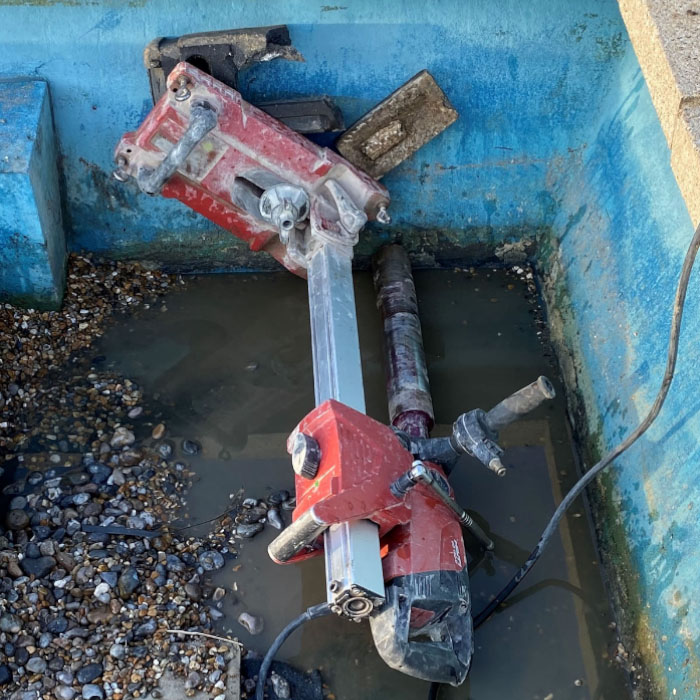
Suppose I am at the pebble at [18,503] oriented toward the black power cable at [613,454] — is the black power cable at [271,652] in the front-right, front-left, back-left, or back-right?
front-right

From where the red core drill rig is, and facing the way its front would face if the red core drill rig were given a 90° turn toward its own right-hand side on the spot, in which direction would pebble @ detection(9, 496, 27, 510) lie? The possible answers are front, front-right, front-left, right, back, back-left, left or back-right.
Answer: back

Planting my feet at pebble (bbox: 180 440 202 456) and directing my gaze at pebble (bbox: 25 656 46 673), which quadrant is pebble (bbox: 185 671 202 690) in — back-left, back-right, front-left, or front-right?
front-left

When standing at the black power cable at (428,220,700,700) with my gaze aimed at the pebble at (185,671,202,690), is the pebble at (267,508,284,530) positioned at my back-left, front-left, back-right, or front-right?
front-right

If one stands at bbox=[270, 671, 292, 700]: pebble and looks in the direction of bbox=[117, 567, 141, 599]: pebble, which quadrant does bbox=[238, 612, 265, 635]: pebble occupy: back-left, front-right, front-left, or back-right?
front-right

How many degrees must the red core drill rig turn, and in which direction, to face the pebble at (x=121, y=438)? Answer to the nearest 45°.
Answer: approximately 90° to its left

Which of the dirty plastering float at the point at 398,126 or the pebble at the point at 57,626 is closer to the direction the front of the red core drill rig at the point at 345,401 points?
the dirty plastering float

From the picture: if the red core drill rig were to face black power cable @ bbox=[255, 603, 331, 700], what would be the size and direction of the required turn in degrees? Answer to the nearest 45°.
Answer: approximately 180°
